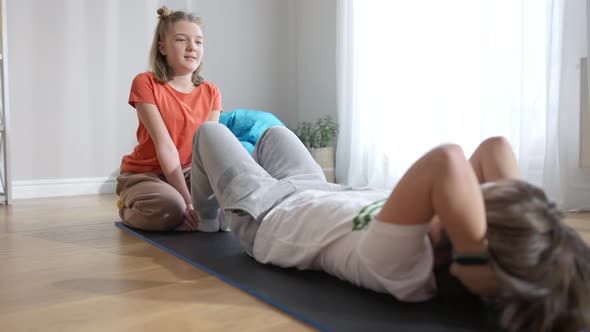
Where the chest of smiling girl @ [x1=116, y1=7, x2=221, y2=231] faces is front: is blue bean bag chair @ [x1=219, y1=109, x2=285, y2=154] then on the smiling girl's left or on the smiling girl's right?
on the smiling girl's left

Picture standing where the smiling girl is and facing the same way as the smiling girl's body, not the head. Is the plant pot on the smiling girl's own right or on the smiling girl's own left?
on the smiling girl's own left

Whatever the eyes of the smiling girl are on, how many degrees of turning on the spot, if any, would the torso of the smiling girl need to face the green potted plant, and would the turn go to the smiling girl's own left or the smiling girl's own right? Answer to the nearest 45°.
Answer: approximately 90° to the smiling girl's own left

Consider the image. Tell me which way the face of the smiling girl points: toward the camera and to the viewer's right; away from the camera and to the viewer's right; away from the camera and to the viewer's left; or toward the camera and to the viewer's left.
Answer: toward the camera and to the viewer's right

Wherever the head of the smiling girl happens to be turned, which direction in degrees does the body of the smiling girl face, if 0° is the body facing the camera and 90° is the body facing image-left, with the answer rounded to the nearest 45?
approximately 315°
